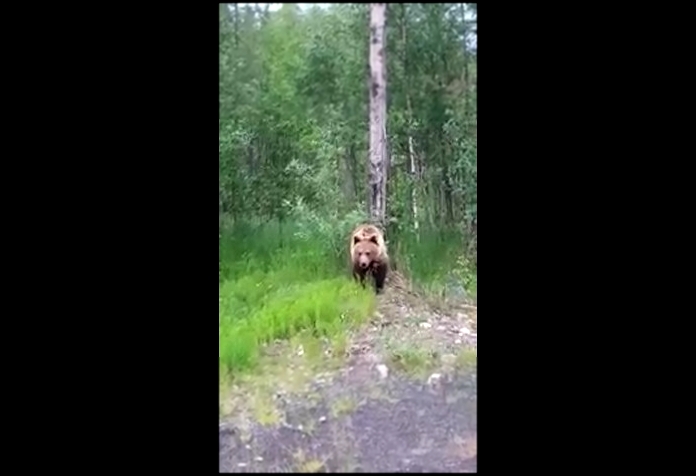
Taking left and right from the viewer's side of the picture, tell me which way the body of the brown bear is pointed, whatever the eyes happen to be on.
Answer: facing the viewer
